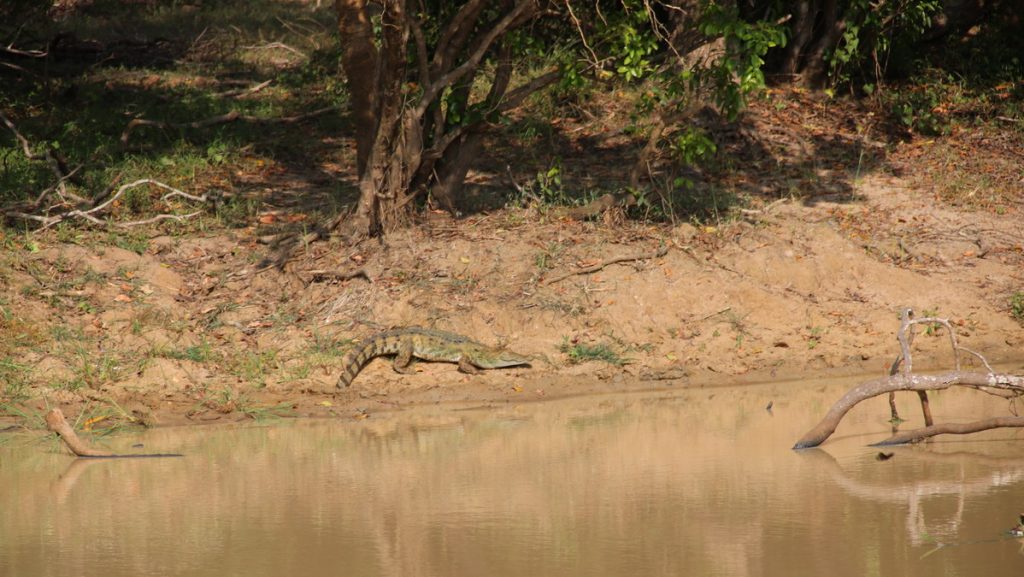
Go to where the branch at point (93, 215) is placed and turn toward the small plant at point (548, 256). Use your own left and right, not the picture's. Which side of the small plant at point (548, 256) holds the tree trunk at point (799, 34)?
left

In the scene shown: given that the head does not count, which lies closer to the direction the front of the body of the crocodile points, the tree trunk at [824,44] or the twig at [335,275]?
the tree trunk

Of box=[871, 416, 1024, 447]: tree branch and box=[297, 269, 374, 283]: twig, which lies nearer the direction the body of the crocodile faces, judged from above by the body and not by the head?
the tree branch

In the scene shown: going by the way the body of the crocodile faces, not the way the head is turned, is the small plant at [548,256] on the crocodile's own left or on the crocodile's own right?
on the crocodile's own left

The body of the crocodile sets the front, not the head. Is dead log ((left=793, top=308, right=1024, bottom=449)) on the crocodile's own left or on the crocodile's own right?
on the crocodile's own right

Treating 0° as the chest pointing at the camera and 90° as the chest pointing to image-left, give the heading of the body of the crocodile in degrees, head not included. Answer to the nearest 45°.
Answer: approximately 270°

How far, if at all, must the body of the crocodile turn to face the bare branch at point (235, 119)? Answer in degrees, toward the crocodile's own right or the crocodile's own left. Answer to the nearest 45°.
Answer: approximately 135° to the crocodile's own left

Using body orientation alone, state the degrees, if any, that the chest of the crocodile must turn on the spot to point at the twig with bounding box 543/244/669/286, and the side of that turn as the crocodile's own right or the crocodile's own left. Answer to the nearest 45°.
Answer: approximately 45° to the crocodile's own left

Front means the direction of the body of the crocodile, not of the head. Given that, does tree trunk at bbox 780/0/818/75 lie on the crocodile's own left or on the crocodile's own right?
on the crocodile's own left

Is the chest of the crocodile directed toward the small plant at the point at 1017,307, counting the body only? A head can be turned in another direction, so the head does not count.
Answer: yes

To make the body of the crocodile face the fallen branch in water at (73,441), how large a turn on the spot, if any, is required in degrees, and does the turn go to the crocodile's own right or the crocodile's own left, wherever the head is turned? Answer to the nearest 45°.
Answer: approximately 135° to the crocodile's own right

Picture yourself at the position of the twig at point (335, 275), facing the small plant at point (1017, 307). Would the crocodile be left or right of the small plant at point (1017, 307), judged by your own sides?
right

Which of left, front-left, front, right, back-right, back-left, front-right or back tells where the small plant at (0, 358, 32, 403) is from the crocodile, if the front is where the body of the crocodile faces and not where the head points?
back
